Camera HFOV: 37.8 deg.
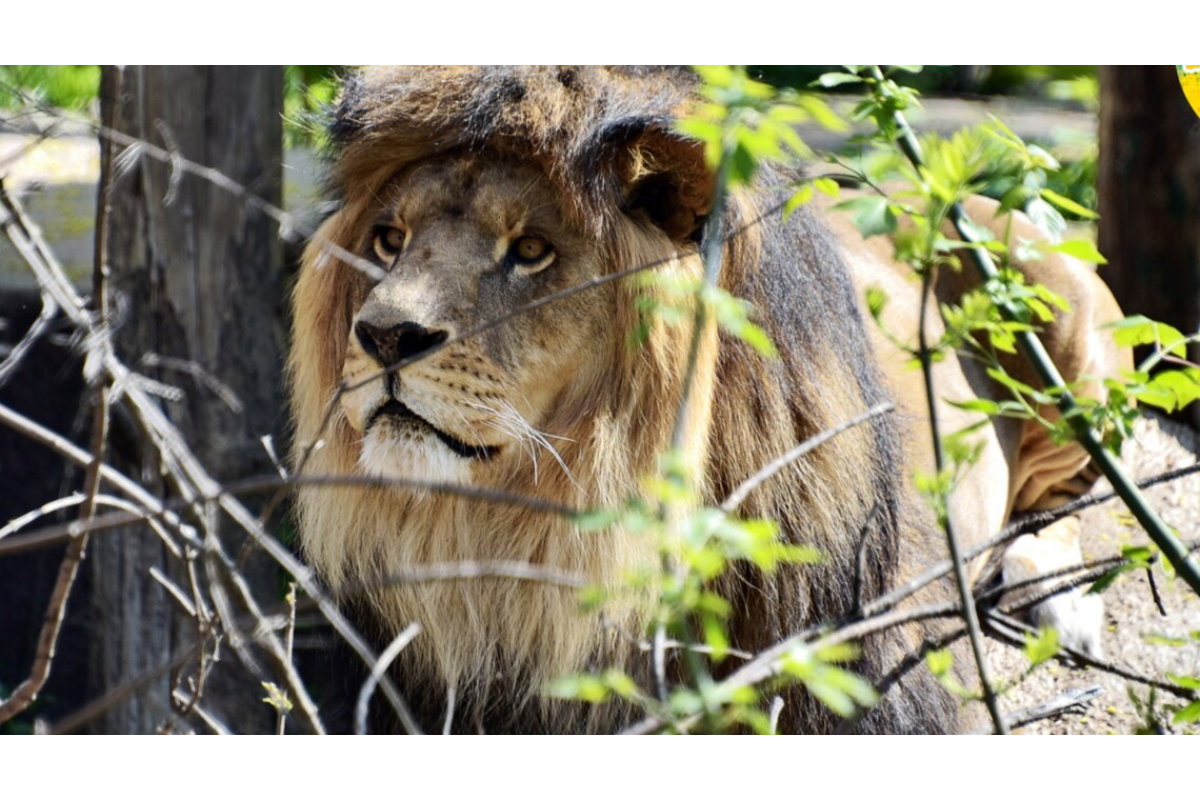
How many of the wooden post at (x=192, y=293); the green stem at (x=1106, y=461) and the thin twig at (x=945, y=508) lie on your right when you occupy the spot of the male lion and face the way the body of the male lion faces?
1

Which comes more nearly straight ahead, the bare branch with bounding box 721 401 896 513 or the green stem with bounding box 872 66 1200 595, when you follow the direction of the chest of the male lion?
the bare branch

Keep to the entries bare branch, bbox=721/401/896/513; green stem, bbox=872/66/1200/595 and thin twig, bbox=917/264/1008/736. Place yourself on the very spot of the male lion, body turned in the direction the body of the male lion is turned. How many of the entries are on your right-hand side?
0

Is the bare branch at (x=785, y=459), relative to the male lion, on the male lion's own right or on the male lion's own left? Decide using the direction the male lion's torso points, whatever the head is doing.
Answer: on the male lion's own left

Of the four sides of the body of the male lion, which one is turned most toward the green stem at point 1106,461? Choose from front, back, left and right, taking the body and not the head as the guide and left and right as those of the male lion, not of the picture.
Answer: left

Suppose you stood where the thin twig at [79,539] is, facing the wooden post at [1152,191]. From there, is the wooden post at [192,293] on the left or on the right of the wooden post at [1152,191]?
left

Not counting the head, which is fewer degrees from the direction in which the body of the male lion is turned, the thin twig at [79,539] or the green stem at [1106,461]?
the thin twig

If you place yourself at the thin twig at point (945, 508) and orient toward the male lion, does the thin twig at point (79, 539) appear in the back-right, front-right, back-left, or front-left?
front-left

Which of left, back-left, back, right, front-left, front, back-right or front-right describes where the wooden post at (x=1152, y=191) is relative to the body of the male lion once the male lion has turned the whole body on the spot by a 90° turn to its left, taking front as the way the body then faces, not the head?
left

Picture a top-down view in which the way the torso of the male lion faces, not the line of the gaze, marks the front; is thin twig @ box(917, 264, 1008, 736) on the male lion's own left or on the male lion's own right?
on the male lion's own left

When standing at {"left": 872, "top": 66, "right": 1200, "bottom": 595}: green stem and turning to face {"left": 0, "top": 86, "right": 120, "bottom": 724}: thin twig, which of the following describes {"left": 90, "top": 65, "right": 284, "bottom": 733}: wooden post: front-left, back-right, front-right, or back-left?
front-right

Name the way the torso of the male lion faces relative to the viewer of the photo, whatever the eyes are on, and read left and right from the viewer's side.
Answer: facing the viewer and to the left of the viewer

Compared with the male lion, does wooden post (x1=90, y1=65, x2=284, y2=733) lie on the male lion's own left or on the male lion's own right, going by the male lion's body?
on the male lion's own right

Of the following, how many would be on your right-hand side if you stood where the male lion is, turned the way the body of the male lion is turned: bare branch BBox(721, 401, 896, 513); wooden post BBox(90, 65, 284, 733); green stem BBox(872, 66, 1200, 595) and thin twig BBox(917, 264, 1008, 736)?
1

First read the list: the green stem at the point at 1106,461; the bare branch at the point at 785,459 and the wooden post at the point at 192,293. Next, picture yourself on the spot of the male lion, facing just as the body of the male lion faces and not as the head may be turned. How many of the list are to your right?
1
